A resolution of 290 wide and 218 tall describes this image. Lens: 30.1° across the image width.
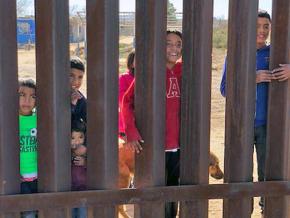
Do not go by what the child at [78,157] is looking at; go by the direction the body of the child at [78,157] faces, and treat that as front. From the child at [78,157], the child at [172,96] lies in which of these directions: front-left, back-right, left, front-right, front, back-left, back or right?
left

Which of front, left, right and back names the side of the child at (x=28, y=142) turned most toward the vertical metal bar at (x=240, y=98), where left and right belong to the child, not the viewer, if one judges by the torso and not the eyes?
left

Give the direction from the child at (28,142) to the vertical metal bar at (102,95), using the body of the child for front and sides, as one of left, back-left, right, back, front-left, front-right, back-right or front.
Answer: front-left

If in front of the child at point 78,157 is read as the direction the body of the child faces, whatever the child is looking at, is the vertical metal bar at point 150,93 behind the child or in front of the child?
in front

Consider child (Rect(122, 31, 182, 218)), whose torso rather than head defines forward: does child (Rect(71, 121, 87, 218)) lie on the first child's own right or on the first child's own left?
on the first child's own right

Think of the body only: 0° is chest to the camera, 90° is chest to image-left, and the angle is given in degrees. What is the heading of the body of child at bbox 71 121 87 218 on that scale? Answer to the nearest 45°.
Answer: approximately 0°

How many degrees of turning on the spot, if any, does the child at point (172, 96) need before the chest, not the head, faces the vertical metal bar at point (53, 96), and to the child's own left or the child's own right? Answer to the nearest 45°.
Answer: approximately 45° to the child's own right
